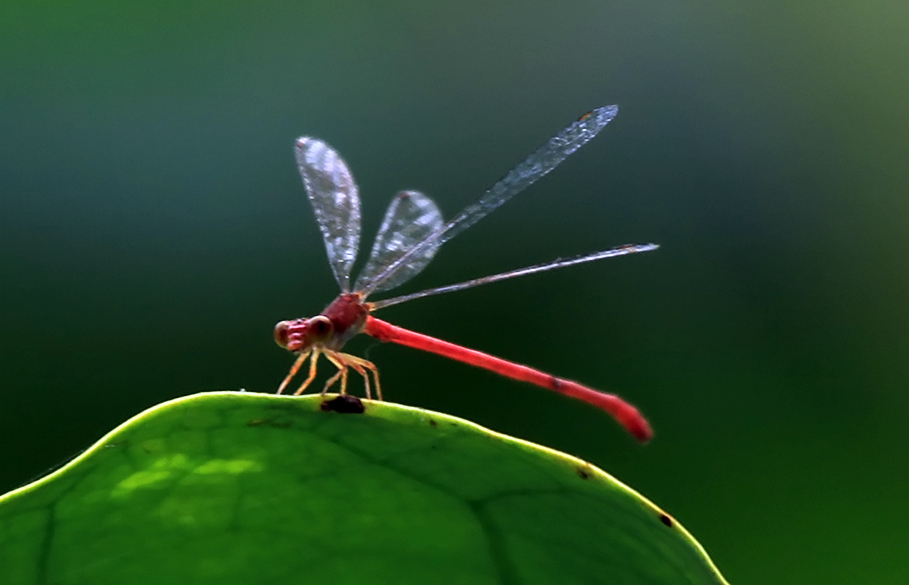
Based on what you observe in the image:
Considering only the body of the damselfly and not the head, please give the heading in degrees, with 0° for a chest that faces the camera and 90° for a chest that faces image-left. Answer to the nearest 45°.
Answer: approximately 45°
